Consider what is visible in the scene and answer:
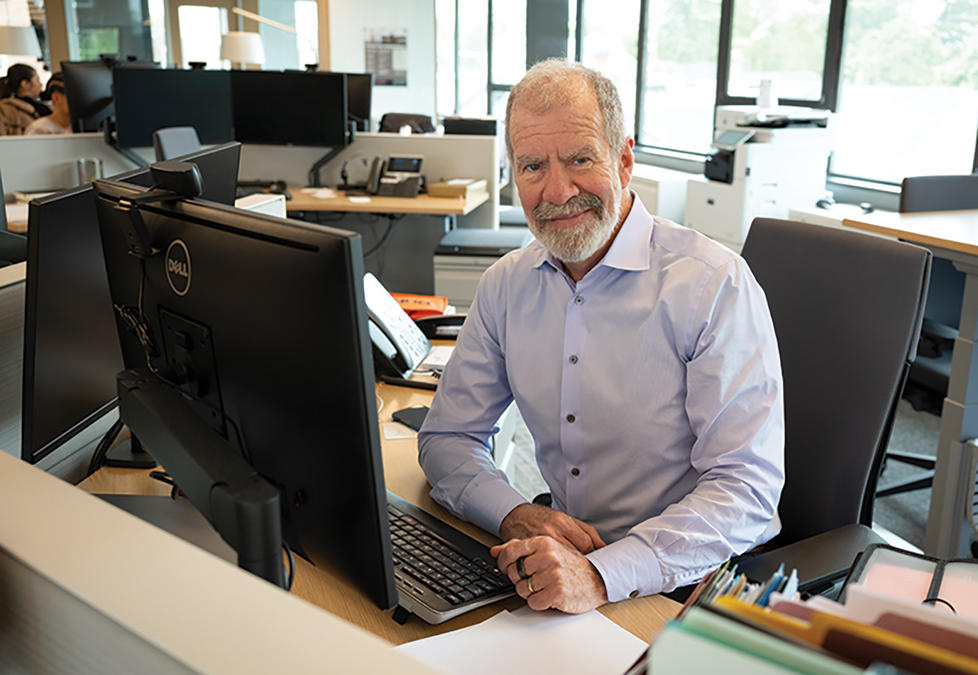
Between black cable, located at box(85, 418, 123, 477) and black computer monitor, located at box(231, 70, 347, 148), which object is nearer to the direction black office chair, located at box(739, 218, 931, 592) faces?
the black cable

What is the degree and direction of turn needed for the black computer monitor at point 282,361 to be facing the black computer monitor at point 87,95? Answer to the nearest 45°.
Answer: approximately 45° to its left

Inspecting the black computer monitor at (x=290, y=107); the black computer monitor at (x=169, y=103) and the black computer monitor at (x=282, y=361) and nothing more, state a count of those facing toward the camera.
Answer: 2

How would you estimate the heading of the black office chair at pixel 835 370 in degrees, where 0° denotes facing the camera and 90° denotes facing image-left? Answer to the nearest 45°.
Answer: approximately 45°

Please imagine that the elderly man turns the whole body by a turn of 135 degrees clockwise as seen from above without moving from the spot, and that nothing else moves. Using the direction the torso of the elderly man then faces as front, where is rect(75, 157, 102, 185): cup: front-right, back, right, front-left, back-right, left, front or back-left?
front-left

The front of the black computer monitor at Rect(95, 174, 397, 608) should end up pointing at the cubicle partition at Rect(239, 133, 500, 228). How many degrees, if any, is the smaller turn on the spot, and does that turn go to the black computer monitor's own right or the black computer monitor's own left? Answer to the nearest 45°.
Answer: approximately 45° to the black computer monitor's own left

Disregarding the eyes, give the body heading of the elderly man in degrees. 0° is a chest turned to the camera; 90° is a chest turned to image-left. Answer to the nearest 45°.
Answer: approximately 45°

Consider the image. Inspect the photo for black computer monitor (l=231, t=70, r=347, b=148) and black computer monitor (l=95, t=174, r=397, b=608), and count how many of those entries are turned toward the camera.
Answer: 1
